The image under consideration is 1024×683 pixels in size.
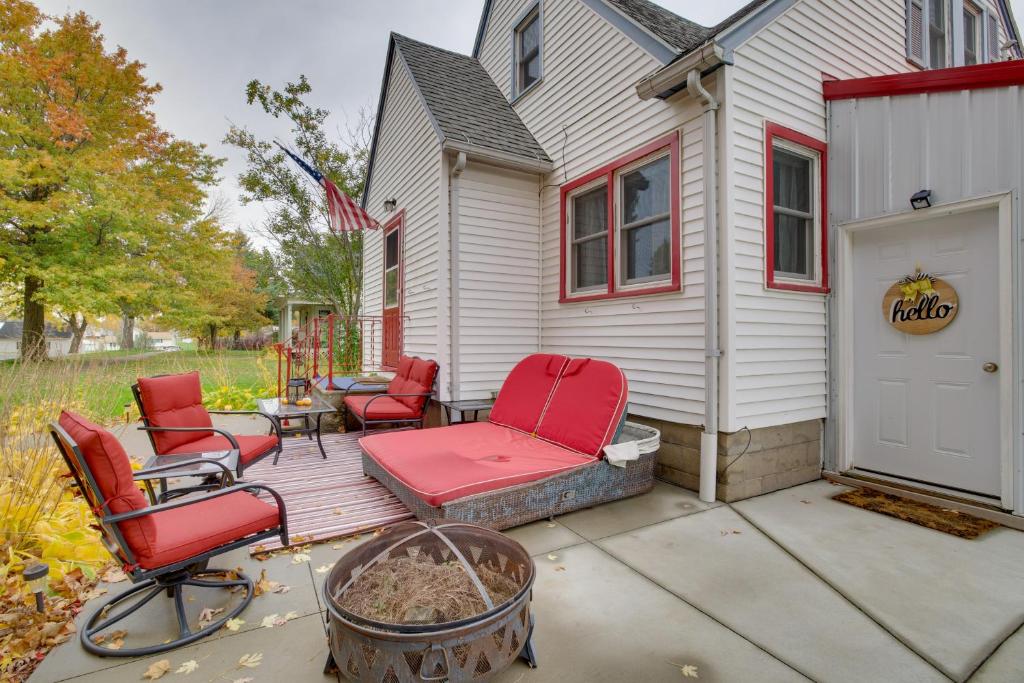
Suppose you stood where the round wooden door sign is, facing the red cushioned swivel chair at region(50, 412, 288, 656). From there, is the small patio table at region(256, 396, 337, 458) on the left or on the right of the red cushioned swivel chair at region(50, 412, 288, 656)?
right

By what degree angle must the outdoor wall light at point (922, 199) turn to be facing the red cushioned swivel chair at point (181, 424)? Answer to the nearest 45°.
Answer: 0° — it already faces it

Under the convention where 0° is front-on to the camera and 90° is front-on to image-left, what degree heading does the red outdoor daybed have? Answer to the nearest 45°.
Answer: approximately 45°

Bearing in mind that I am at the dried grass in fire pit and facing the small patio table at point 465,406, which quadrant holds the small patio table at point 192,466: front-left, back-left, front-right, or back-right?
front-left

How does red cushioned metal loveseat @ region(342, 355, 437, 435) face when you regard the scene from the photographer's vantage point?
facing the viewer and to the left of the viewer

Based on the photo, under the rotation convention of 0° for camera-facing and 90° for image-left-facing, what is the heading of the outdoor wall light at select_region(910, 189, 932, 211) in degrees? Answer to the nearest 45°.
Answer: approximately 45°

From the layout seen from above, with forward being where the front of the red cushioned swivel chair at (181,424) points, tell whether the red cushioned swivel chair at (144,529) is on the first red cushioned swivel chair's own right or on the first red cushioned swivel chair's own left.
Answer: on the first red cushioned swivel chair's own right

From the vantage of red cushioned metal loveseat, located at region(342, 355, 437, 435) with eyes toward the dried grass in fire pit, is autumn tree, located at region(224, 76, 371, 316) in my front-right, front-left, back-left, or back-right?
back-right

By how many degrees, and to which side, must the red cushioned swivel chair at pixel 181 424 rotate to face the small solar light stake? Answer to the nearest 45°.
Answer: approximately 45° to its right

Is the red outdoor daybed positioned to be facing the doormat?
no

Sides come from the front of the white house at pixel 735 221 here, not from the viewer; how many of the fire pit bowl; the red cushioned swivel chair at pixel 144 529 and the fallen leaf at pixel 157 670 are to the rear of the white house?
0

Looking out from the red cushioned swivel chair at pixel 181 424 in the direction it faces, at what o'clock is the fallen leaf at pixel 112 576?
The fallen leaf is roughly at 2 o'clock from the red cushioned swivel chair.

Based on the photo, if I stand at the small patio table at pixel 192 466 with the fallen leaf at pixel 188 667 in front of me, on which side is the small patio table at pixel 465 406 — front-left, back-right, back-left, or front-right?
back-left

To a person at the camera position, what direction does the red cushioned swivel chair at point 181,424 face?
facing the viewer and to the right of the viewer

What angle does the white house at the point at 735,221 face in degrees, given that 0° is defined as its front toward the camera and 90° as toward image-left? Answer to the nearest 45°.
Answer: approximately 45°

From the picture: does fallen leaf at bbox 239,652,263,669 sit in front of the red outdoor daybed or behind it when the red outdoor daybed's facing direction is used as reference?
in front

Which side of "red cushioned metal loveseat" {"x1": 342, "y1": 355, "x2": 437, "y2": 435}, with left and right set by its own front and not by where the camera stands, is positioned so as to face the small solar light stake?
front

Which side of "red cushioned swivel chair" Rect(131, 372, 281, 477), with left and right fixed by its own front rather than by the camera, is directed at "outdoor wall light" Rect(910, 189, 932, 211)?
front
